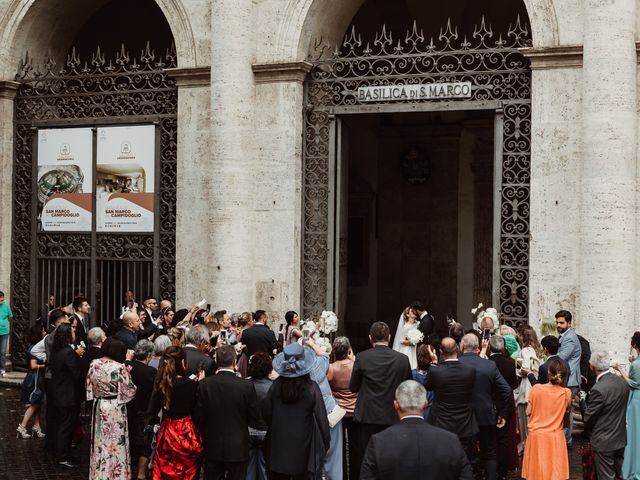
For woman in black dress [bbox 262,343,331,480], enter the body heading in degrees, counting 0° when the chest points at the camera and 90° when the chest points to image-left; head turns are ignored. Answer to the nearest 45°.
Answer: approximately 180°

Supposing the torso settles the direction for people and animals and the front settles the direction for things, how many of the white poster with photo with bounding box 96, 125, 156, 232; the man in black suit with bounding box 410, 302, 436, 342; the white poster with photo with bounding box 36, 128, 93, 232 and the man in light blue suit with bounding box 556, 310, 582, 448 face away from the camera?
0

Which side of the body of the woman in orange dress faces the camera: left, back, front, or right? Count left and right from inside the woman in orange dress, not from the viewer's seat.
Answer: back

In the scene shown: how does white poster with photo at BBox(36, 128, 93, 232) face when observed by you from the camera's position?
facing the viewer

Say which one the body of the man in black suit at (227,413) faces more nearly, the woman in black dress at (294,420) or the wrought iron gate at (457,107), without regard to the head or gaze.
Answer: the wrought iron gate

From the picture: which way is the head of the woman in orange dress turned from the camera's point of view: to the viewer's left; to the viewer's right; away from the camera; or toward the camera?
away from the camera

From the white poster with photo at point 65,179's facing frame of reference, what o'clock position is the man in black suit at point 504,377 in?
The man in black suit is roughly at 11 o'clock from the white poster with photo.

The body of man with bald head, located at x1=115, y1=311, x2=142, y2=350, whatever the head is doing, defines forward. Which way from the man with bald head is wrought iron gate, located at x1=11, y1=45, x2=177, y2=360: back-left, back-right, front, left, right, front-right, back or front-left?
front-left

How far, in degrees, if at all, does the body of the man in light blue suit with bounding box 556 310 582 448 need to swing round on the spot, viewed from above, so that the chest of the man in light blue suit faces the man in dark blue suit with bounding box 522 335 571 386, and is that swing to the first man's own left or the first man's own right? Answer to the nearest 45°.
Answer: approximately 45° to the first man's own left

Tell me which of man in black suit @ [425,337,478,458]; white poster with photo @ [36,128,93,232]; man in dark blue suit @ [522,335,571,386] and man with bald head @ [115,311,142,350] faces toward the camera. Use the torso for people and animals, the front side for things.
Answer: the white poster with photo

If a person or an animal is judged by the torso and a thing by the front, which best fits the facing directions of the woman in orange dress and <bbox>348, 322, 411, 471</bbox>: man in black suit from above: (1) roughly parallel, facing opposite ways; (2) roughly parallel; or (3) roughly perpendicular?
roughly parallel

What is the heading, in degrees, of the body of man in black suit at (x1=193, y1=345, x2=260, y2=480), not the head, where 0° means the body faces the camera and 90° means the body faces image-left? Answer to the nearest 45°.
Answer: approximately 180°

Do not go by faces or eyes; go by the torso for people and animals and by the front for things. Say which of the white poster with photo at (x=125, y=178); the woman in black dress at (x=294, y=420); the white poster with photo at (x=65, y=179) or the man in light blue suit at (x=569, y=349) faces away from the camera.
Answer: the woman in black dress

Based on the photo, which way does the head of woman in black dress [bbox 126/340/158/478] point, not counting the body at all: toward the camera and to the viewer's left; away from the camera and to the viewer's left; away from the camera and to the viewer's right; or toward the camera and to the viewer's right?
away from the camera and to the viewer's right

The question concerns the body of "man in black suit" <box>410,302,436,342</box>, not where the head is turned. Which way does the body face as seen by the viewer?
to the viewer's left

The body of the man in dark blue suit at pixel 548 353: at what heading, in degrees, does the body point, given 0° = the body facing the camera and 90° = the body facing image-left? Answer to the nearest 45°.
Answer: approximately 135°

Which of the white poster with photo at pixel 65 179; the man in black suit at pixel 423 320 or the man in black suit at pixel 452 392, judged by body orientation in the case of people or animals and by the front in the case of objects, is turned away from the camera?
the man in black suit at pixel 452 392

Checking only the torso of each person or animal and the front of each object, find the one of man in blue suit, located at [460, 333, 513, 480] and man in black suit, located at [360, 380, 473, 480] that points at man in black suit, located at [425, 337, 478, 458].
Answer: man in black suit, located at [360, 380, 473, 480]

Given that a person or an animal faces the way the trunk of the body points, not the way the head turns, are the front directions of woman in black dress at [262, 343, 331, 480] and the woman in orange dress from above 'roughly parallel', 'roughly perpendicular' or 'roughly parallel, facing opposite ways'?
roughly parallel
